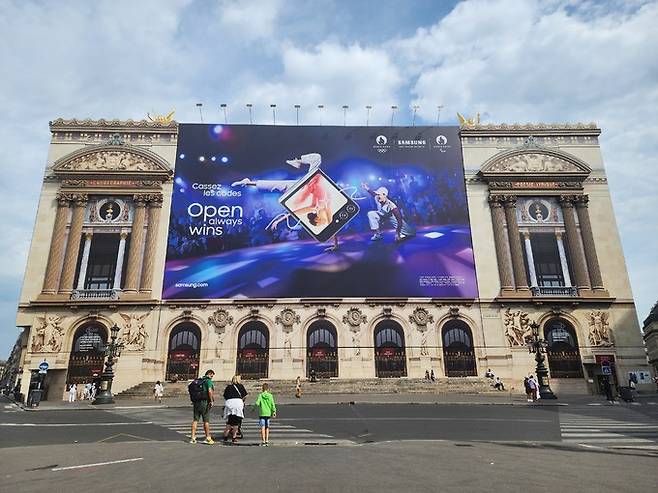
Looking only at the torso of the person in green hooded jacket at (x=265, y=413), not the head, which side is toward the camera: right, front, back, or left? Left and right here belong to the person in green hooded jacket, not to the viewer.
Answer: back

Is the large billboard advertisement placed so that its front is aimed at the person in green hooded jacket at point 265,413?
yes

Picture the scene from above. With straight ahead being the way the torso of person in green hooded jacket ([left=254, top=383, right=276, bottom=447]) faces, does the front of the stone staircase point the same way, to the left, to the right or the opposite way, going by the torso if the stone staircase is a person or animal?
the opposite way

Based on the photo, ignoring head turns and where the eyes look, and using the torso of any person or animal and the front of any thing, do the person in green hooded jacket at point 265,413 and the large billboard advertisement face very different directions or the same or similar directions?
very different directions

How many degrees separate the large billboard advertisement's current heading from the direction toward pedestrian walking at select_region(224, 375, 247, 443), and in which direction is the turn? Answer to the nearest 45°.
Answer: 0° — it already faces them

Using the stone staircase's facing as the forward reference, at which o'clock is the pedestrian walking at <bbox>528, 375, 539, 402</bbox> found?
The pedestrian walking is roughly at 10 o'clock from the stone staircase.

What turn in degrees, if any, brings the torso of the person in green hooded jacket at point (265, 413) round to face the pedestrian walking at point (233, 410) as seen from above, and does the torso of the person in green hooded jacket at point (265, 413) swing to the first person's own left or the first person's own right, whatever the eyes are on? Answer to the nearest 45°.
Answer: approximately 90° to the first person's own left

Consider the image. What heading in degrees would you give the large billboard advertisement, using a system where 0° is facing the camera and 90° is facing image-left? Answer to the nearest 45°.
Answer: approximately 0°
